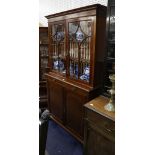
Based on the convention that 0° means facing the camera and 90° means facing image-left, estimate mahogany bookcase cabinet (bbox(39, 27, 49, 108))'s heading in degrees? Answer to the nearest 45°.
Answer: approximately 0°

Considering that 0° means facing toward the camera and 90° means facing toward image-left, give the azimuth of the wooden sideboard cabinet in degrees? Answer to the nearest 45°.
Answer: approximately 45°

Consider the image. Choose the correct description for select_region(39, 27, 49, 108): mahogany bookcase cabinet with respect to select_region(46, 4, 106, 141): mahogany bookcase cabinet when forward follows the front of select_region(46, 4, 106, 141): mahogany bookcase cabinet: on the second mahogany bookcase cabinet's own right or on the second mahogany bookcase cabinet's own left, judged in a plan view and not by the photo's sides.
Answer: on the second mahogany bookcase cabinet's own right
